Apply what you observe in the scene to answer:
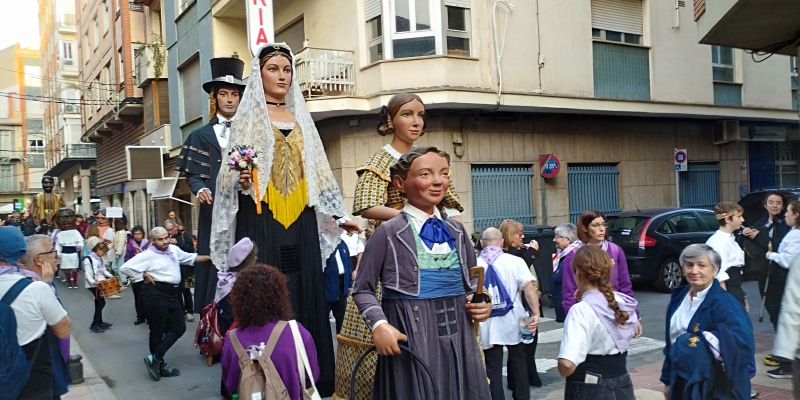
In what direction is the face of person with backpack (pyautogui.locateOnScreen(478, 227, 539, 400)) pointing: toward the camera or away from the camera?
away from the camera

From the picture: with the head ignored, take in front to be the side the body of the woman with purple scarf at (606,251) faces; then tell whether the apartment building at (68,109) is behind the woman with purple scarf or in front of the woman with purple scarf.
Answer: behind

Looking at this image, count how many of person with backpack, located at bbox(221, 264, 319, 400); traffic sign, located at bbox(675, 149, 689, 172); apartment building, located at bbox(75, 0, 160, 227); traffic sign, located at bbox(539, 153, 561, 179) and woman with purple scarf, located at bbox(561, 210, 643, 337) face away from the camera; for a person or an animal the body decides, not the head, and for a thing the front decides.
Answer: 1

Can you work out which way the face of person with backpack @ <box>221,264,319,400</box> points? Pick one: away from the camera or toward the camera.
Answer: away from the camera

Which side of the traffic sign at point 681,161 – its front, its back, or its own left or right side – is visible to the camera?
front

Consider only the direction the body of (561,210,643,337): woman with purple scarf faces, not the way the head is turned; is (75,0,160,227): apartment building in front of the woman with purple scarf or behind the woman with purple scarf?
behind

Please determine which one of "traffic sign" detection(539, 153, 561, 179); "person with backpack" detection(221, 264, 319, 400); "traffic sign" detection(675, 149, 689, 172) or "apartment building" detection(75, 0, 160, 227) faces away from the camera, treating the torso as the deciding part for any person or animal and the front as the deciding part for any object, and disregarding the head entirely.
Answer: the person with backpack

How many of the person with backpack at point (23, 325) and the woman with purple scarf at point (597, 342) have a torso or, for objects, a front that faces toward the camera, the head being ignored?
0

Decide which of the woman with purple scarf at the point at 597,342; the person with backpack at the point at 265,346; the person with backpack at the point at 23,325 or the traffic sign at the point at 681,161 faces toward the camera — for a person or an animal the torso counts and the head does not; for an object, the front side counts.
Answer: the traffic sign

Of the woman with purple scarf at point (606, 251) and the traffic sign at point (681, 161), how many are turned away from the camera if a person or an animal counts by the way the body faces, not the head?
0

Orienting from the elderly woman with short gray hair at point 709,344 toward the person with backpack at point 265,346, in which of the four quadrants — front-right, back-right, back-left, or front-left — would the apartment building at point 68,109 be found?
front-right

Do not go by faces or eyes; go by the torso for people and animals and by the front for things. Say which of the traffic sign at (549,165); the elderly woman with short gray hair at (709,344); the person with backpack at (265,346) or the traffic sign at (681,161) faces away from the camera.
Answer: the person with backpack

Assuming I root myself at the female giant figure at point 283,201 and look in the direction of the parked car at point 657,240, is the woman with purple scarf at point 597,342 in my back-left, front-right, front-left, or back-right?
front-right

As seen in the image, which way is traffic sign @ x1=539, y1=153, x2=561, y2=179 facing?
toward the camera

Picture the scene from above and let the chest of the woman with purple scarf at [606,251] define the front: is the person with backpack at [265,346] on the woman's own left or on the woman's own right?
on the woman's own right
